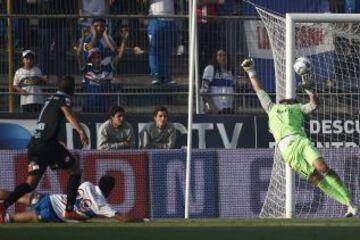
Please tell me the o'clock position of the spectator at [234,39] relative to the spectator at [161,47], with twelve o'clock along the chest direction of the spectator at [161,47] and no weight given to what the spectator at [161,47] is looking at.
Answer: the spectator at [234,39] is roughly at 9 o'clock from the spectator at [161,47].

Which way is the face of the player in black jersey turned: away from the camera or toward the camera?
away from the camera

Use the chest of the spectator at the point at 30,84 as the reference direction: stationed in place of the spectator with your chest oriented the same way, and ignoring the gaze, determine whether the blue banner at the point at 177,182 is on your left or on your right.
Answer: on your left

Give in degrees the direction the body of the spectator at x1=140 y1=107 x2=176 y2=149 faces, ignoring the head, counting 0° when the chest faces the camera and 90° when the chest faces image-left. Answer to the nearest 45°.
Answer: approximately 0°

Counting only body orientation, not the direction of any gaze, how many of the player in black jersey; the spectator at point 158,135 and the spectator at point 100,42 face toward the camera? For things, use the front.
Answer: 2

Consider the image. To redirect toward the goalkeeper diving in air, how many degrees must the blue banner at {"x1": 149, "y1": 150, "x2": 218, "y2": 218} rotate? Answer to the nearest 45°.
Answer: approximately 45° to its left
